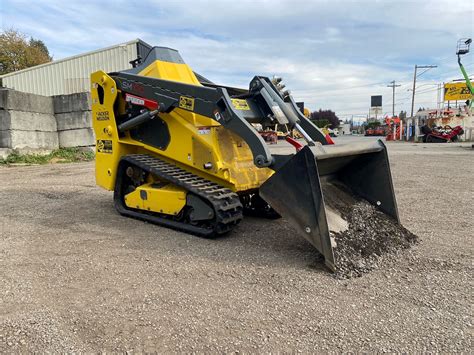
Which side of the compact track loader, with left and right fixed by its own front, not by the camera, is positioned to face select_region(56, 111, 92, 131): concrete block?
back

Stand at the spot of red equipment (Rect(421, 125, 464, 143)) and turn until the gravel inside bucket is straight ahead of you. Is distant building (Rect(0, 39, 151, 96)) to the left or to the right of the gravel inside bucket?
right

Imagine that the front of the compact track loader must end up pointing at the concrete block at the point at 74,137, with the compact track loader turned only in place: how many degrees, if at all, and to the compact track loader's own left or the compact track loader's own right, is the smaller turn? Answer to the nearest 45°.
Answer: approximately 180°

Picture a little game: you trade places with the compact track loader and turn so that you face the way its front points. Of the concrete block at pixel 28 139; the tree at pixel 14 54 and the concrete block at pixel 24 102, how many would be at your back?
3

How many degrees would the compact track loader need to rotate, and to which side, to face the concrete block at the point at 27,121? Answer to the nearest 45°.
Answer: approximately 180°

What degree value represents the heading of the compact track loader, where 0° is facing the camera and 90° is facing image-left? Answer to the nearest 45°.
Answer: approximately 315°

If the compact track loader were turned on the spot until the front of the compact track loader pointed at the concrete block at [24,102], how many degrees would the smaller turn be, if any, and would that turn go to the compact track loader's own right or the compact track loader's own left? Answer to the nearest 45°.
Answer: approximately 180°

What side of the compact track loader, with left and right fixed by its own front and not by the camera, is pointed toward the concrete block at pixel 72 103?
back

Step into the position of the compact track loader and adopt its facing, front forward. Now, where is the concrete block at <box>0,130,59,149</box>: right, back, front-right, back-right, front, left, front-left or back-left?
back
